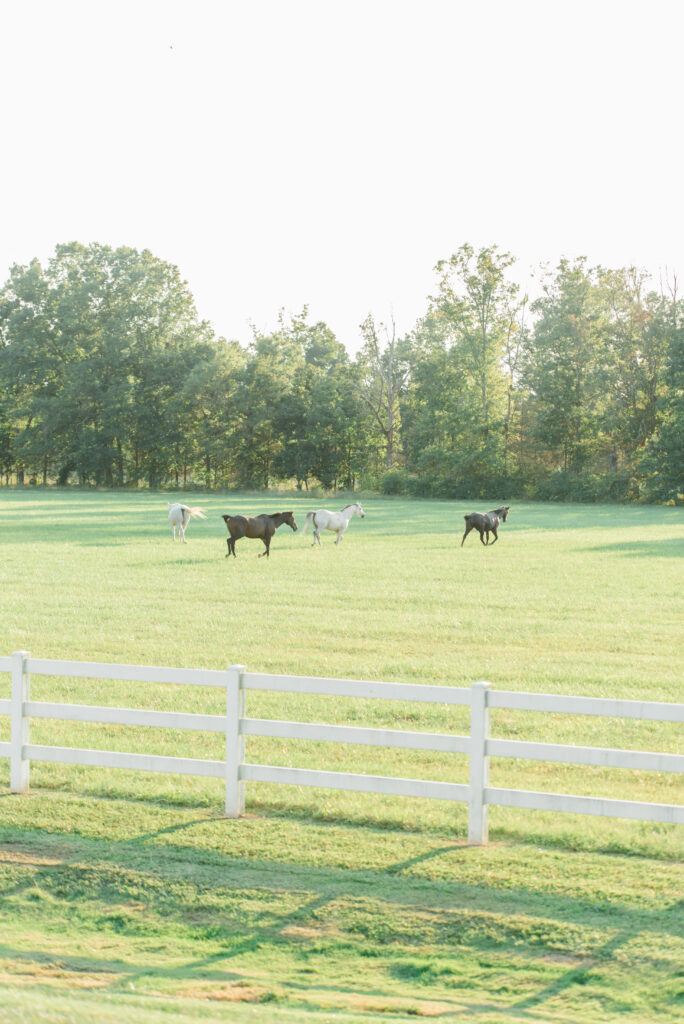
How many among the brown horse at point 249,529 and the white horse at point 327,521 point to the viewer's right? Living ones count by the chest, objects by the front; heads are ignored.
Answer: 2

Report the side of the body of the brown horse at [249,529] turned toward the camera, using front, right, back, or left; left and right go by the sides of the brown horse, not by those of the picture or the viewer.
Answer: right

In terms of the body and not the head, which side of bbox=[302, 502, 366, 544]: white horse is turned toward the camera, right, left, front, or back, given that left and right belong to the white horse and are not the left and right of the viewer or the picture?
right

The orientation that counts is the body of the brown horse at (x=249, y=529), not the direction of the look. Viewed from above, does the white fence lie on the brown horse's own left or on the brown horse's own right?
on the brown horse's own right

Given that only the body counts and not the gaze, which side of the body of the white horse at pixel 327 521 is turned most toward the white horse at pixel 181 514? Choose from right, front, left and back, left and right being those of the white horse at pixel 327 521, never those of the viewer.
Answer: back

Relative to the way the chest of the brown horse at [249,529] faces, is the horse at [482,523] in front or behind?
in front

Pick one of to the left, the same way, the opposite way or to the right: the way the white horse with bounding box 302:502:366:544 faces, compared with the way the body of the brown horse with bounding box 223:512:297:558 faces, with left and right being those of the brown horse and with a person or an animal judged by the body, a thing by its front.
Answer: the same way

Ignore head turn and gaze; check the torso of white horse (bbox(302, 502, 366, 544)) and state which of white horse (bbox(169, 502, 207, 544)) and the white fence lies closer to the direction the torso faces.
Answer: the white fence

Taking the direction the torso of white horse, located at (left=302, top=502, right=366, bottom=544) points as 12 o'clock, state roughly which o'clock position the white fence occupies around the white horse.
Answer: The white fence is roughly at 3 o'clock from the white horse.

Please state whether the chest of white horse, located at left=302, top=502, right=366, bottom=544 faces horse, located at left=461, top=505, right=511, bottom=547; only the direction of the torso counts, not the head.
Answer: yes
